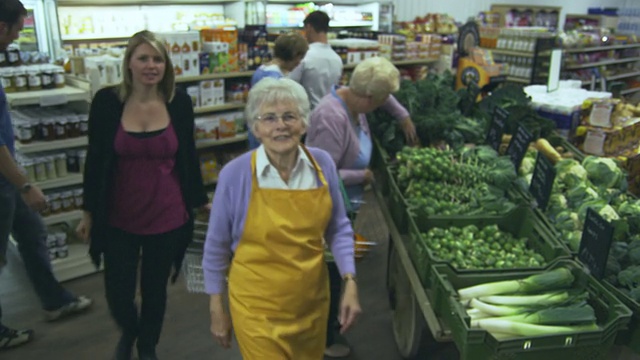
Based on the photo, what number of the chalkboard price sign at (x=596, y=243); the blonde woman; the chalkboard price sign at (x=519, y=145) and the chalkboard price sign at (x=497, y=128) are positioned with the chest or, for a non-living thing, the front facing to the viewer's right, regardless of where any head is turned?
0

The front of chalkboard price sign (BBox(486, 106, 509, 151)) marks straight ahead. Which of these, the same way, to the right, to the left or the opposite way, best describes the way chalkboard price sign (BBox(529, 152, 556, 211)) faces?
the same way

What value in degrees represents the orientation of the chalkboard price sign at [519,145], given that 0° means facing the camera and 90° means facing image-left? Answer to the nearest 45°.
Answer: approximately 45°

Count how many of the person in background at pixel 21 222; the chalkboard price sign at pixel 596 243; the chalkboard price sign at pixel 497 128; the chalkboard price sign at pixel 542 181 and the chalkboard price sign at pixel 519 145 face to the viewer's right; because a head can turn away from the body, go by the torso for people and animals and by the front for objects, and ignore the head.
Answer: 1

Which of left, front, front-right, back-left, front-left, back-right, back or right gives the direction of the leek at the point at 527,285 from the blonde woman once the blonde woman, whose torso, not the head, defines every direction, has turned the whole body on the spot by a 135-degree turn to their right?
back

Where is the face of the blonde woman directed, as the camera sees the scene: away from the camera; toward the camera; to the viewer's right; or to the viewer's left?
toward the camera

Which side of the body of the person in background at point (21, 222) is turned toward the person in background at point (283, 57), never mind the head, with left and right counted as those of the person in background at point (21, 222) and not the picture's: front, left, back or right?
front

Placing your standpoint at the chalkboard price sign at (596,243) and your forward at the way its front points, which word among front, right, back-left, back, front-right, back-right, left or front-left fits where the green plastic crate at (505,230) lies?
right

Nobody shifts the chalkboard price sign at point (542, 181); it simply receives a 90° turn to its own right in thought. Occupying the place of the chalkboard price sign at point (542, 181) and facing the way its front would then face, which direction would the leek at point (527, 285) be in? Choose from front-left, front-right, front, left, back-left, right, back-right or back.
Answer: back-left

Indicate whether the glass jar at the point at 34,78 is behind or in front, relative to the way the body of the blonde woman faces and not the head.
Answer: behind

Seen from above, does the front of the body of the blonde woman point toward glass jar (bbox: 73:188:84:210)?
no

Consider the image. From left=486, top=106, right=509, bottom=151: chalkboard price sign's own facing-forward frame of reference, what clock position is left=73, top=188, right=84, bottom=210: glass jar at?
The glass jar is roughly at 1 o'clock from the chalkboard price sign.

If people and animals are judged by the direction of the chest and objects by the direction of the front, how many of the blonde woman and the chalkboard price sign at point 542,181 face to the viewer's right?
0

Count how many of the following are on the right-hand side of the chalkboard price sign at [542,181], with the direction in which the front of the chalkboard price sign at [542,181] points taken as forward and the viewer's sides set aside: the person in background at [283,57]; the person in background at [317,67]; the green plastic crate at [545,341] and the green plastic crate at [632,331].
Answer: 2

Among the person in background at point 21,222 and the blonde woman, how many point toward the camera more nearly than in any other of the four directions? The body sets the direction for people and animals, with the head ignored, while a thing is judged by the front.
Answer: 1

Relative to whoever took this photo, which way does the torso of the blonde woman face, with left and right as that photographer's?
facing the viewer

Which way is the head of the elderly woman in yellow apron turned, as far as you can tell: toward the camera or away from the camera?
toward the camera

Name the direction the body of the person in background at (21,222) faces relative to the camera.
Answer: to the viewer's right

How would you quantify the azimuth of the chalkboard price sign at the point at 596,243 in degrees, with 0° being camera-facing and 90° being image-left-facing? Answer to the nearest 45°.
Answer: approximately 45°

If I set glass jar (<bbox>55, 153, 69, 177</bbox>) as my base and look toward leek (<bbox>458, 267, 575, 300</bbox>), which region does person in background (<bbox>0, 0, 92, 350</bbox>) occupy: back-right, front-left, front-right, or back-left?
front-right

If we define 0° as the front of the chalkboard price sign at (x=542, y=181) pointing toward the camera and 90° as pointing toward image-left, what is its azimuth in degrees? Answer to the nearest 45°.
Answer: approximately 45°
